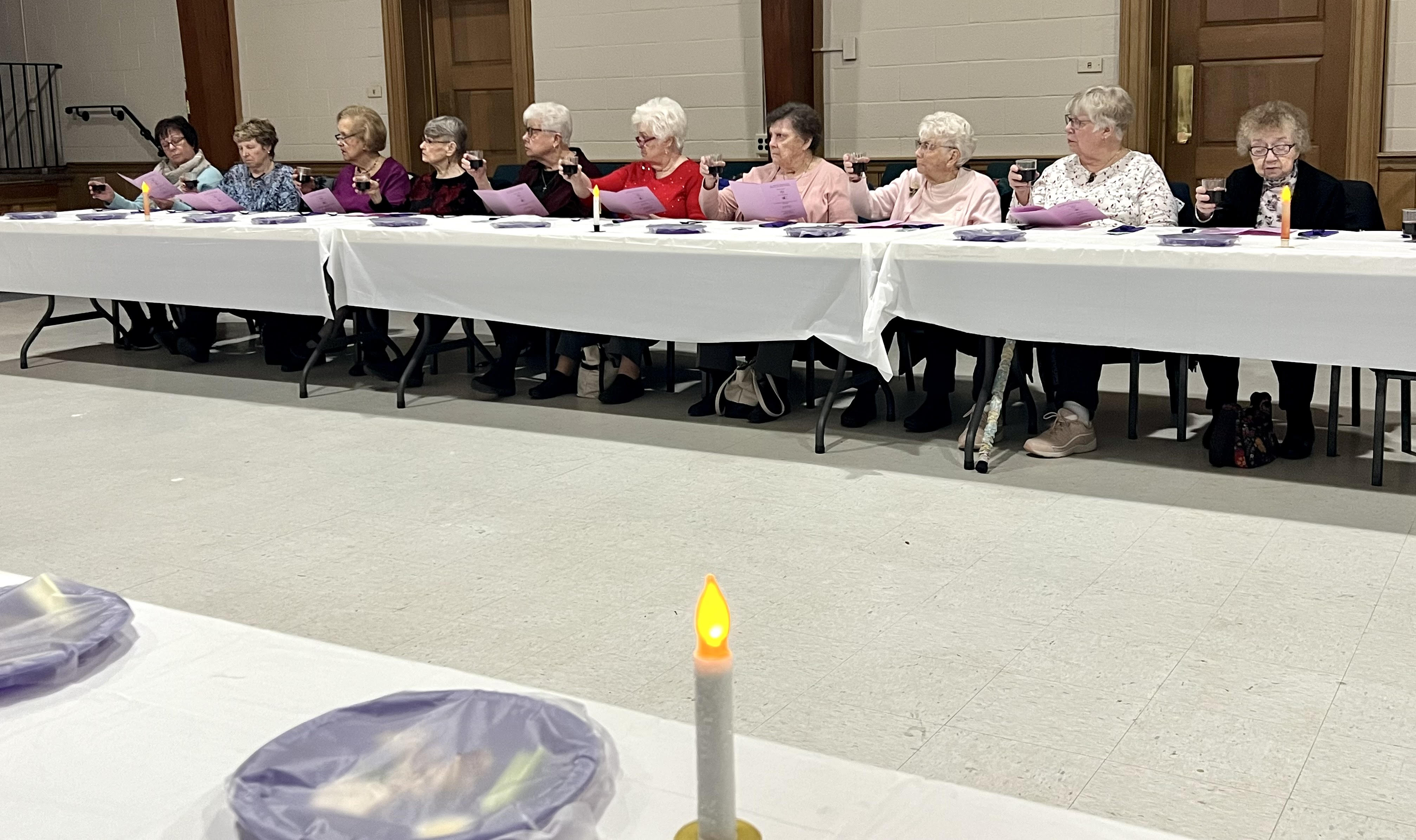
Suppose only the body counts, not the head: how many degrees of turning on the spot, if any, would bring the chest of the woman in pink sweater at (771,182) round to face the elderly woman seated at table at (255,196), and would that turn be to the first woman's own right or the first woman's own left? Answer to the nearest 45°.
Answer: approximately 90° to the first woman's own right

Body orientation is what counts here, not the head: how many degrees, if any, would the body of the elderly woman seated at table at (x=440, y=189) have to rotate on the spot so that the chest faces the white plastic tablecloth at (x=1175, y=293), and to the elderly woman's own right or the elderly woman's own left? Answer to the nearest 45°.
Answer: approximately 90° to the elderly woman's own left

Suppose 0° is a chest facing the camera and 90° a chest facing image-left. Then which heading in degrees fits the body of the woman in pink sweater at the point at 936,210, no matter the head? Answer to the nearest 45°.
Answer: approximately 45°

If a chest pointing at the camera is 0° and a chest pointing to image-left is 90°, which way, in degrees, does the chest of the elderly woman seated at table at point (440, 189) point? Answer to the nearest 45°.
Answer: approximately 45°

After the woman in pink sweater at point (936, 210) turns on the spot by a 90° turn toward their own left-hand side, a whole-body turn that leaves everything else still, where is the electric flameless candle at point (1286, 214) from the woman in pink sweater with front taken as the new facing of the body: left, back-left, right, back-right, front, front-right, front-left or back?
front

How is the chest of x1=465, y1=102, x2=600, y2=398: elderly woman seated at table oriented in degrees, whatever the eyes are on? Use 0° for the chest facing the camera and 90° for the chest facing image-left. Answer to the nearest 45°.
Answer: approximately 45°

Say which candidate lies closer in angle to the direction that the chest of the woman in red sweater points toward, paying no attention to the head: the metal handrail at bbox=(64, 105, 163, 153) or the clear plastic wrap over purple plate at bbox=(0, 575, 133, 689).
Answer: the clear plastic wrap over purple plate

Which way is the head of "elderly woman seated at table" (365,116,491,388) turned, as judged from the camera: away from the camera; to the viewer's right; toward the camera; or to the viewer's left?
to the viewer's left

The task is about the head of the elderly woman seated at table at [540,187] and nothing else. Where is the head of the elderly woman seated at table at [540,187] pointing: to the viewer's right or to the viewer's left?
to the viewer's left

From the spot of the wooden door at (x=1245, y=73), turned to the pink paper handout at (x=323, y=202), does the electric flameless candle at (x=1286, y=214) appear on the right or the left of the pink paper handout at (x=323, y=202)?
left

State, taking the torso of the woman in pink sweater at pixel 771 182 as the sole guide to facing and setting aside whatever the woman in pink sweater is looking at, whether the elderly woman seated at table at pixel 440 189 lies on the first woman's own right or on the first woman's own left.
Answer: on the first woman's own right

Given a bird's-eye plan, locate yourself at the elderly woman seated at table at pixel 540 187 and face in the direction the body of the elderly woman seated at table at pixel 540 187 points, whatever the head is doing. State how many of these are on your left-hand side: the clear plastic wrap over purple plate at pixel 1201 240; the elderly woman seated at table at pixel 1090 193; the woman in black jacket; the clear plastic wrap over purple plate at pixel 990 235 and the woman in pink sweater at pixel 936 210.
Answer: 5

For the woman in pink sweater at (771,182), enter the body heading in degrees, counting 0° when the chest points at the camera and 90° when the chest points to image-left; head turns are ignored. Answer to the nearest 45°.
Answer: approximately 45°

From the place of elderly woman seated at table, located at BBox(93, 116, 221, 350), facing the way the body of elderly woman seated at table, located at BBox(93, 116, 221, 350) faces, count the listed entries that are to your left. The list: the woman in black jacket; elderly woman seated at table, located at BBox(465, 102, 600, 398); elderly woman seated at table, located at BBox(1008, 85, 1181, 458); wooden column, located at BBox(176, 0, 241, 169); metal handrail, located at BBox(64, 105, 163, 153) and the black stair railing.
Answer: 3

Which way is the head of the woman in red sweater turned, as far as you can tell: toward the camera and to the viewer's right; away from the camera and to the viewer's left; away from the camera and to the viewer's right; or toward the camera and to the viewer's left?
toward the camera and to the viewer's left

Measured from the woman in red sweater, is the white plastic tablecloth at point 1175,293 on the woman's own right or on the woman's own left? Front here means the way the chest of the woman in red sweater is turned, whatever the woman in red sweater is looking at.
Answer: on the woman's own left
